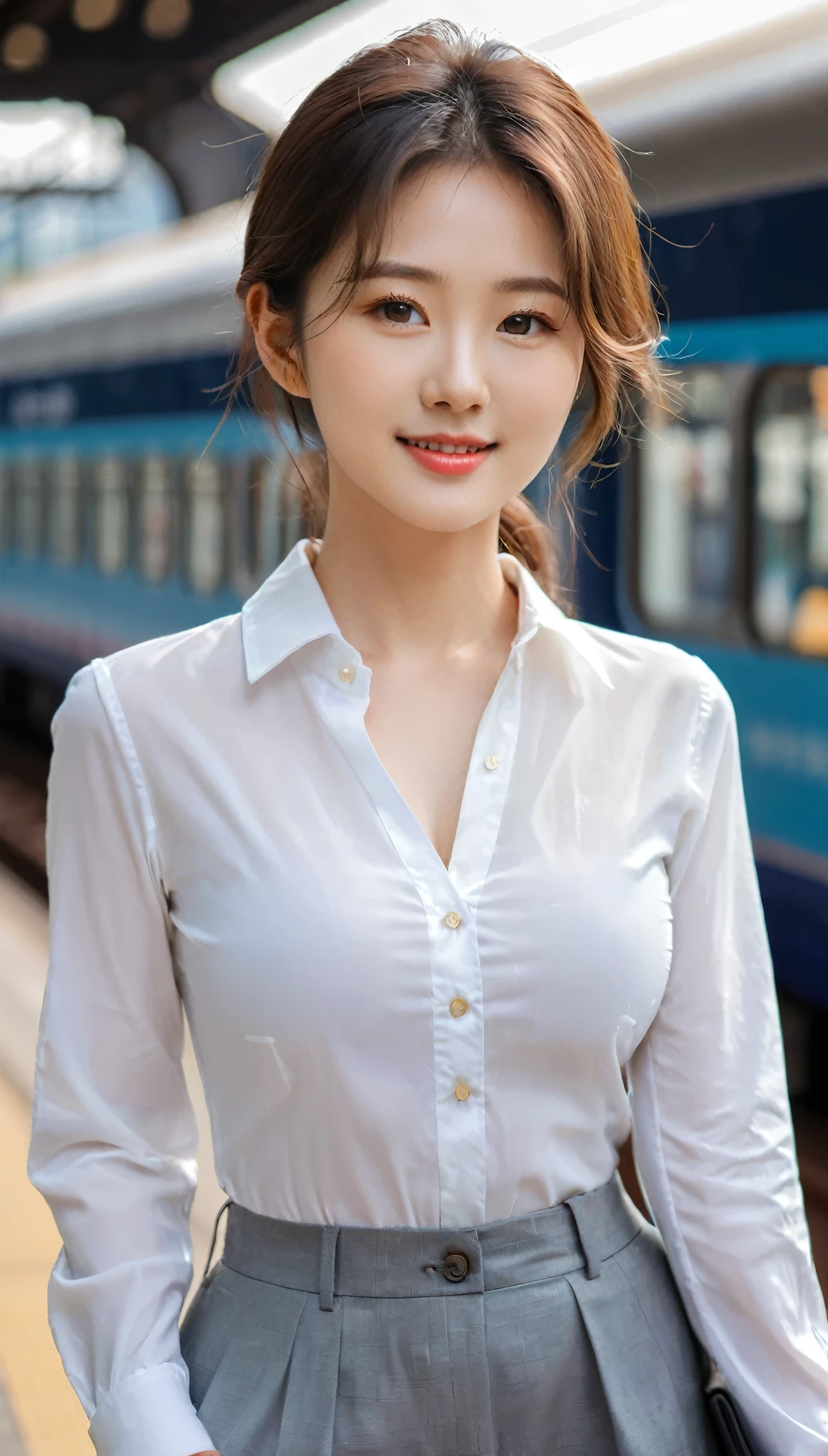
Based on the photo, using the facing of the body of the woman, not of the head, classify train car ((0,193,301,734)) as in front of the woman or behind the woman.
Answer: behind

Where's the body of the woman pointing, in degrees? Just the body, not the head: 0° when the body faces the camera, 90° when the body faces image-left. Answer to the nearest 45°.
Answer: approximately 0°

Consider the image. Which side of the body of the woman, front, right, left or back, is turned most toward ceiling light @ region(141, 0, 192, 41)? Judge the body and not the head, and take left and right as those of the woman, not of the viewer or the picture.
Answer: back

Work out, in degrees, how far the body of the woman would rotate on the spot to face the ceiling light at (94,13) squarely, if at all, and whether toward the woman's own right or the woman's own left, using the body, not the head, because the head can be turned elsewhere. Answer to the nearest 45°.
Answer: approximately 180°

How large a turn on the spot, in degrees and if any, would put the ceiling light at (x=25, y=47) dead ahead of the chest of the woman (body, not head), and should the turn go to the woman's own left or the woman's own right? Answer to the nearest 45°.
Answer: approximately 180°
